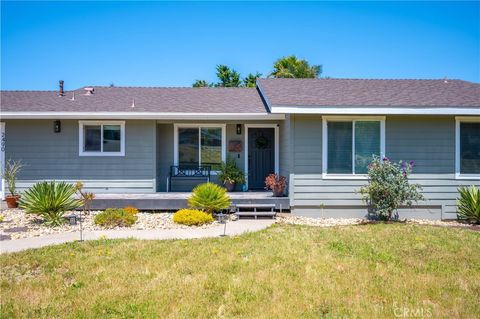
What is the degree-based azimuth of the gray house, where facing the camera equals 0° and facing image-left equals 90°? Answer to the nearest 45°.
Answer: approximately 0°

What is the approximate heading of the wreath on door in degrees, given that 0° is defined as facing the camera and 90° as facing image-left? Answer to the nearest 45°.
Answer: approximately 0°

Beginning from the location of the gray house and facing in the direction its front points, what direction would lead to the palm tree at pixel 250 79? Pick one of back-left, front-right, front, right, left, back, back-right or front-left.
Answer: back

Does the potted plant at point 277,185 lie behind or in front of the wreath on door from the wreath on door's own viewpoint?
in front

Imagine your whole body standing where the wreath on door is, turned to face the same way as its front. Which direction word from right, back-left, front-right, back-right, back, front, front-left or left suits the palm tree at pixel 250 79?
back

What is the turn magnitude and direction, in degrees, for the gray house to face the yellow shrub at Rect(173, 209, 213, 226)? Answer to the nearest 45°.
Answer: approximately 45° to its right

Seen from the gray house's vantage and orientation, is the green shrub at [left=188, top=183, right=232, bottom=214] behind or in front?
in front

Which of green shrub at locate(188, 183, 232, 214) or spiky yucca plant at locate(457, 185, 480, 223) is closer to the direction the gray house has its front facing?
the green shrub
